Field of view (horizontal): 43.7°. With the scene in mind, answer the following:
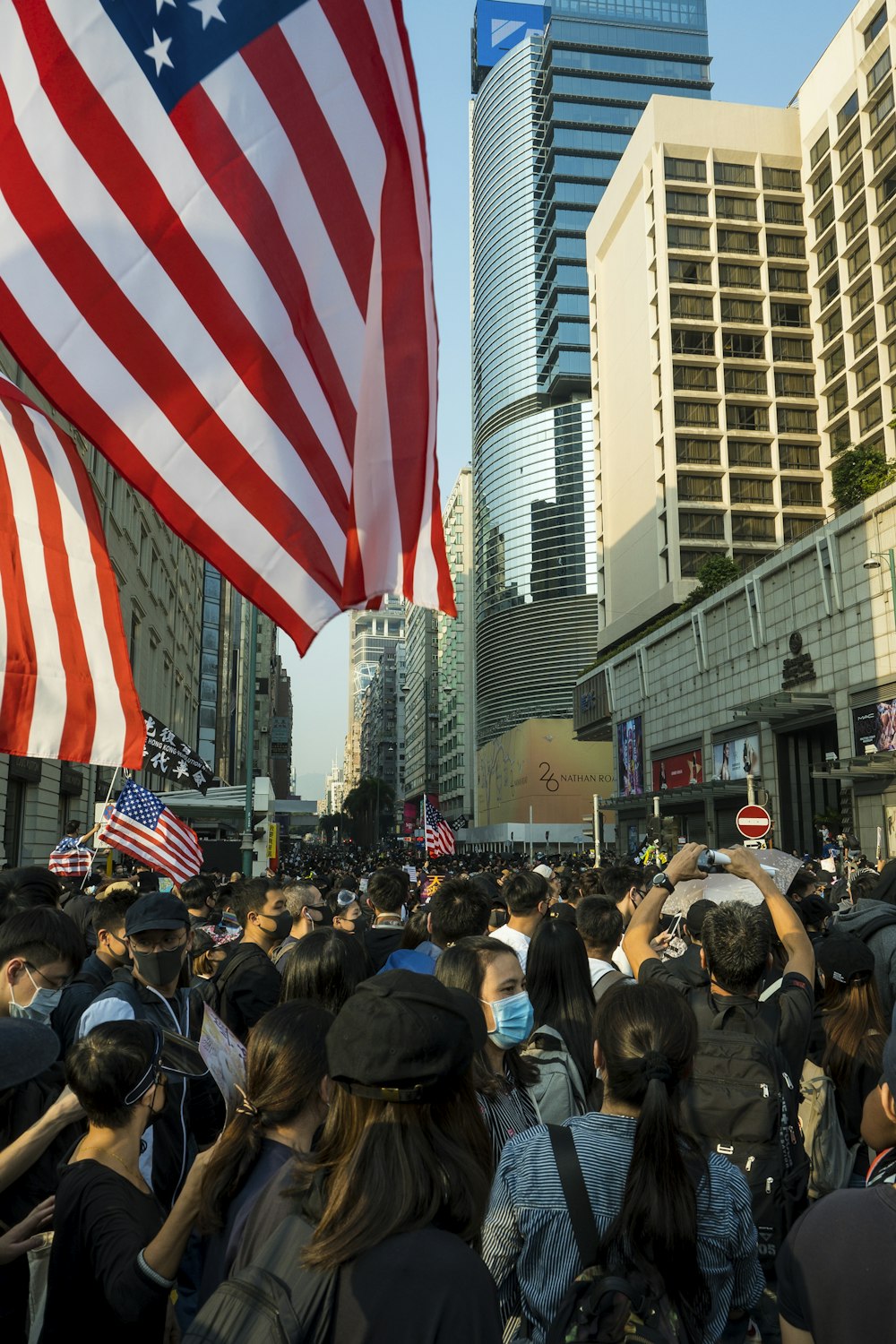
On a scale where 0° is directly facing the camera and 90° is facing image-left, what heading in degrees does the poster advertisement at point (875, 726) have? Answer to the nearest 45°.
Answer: approximately 45°

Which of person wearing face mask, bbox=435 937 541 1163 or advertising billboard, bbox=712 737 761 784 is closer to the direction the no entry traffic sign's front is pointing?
the person wearing face mask

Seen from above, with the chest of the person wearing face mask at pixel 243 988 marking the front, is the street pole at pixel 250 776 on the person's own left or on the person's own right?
on the person's own left

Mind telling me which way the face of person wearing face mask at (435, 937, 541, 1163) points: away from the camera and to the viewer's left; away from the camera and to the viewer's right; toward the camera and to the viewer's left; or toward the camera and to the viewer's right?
toward the camera and to the viewer's right

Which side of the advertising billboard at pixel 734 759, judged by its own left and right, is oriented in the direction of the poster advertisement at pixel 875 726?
left

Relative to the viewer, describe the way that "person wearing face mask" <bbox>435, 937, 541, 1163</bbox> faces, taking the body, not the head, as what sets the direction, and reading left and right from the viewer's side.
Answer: facing the viewer and to the right of the viewer

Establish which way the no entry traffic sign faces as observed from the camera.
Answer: facing the viewer

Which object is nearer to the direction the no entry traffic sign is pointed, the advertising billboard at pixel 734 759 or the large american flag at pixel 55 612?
the large american flag

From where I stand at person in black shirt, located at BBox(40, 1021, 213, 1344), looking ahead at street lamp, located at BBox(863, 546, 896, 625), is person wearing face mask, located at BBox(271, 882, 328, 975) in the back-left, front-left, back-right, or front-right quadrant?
front-left

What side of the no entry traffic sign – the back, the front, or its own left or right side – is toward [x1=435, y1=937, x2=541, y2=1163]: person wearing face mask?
front

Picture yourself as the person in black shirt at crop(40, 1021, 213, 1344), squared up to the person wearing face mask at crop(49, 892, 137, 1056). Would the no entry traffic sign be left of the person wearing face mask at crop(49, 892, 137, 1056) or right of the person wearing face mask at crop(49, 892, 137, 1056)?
right

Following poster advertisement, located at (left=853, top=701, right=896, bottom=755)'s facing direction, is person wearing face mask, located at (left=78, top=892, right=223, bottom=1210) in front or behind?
in front

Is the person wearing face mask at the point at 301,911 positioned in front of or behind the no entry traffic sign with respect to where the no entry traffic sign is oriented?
in front
